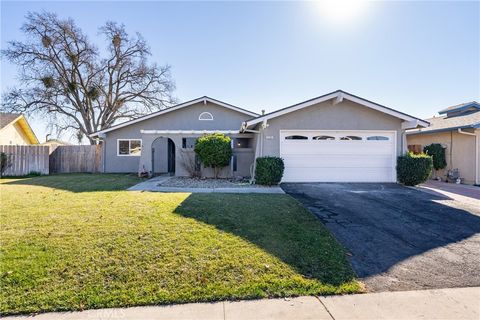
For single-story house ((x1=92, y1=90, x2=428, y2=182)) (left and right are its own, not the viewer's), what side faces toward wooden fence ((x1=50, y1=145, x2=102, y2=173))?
right

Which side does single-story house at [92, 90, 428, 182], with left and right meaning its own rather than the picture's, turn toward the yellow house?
right

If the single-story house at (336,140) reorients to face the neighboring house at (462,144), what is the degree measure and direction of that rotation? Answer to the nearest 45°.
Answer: approximately 90° to its left

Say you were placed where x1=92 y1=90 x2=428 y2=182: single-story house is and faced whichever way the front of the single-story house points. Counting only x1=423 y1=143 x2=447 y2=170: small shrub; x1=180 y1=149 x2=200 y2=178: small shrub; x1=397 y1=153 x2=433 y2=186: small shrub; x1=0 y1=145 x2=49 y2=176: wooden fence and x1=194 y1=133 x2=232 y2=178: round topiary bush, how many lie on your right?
3

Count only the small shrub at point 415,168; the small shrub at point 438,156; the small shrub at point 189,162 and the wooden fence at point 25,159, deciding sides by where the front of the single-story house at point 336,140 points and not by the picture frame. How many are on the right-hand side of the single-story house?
2

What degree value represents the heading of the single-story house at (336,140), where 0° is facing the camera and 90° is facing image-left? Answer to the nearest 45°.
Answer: approximately 0°

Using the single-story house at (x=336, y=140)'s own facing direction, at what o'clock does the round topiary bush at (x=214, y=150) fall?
The round topiary bush is roughly at 3 o'clock from the single-story house.

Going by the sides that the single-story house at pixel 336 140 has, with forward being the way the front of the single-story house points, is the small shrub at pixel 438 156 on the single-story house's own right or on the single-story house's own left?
on the single-story house's own left
